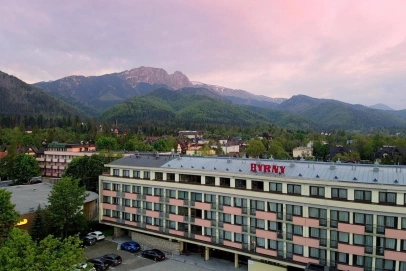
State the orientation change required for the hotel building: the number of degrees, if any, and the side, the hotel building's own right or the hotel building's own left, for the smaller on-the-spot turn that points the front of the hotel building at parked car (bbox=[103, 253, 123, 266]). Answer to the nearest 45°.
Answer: approximately 45° to the hotel building's own right

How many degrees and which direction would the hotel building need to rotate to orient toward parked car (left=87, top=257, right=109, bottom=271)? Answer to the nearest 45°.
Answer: approximately 45° to its right

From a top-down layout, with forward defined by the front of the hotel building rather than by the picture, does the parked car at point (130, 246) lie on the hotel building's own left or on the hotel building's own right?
on the hotel building's own right

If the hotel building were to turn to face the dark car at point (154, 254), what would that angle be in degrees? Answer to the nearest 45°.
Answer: approximately 45° to its right

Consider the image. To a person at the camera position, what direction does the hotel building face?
facing the viewer and to the left of the viewer
